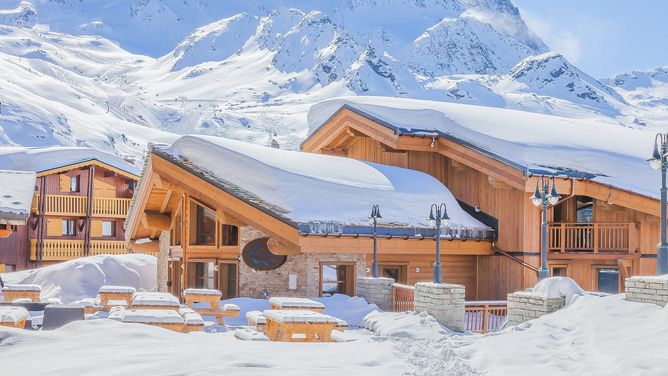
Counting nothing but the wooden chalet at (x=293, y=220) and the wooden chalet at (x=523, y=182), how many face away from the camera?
0

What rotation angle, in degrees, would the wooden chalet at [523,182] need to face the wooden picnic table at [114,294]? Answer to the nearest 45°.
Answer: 0° — it already faces it

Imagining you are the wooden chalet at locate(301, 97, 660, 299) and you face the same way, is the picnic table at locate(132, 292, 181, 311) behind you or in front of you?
in front

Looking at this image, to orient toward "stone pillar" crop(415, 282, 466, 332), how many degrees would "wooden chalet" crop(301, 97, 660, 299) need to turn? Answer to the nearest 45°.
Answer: approximately 45° to its left

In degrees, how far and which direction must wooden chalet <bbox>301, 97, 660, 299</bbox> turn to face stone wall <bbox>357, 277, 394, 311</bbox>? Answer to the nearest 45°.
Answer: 0° — it already faces it

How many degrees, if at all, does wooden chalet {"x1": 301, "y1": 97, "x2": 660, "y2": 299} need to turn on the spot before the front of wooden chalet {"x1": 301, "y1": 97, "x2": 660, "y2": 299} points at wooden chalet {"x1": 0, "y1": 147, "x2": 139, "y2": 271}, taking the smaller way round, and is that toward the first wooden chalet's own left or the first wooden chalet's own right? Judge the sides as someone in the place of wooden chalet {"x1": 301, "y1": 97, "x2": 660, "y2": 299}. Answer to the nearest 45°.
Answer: approximately 90° to the first wooden chalet's own right

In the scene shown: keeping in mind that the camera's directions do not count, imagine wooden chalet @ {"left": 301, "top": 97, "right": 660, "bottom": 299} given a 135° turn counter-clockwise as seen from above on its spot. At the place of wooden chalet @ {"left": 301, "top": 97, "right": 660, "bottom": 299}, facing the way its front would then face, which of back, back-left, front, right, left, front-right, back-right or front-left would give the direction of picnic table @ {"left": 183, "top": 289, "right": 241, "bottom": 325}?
back-right

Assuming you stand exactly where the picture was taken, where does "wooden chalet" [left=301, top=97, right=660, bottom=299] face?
facing the viewer and to the left of the viewer

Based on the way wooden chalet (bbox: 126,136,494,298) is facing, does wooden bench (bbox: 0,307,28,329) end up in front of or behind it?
in front

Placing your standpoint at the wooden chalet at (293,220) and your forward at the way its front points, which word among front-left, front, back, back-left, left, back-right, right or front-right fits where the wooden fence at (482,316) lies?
left

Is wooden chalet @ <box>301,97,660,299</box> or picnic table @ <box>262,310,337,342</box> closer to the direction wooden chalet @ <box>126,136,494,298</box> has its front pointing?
the picnic table

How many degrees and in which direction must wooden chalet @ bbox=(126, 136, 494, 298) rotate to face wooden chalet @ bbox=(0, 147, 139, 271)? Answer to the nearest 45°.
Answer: approximately 90° to its right

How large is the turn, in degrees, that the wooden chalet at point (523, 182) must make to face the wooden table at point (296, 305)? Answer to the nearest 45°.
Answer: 0° — it already faces it
